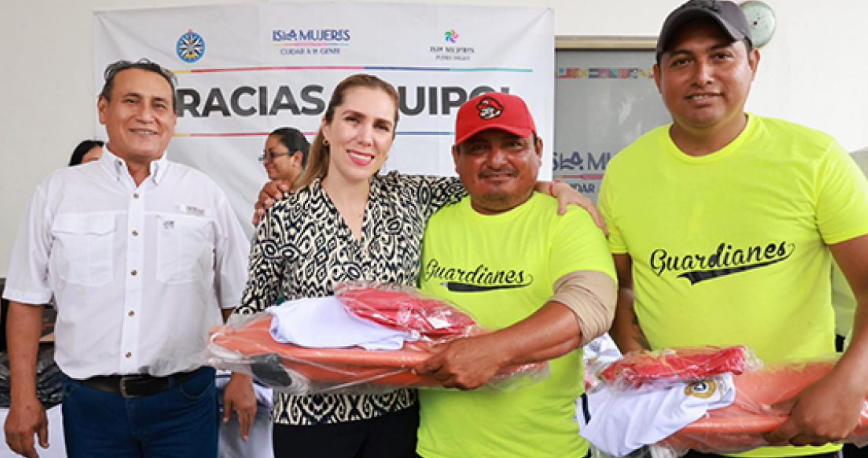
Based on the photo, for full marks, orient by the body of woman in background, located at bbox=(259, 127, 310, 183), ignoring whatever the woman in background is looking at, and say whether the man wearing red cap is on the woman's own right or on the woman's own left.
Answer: on the woman's own left

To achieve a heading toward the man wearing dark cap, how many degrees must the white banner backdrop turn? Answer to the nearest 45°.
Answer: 0° — it already faces them

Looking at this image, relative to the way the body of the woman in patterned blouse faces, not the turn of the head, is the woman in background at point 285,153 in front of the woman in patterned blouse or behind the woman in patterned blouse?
behind

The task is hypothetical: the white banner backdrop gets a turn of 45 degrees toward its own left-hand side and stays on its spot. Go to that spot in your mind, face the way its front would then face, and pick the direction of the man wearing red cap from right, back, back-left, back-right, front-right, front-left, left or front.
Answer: front-right

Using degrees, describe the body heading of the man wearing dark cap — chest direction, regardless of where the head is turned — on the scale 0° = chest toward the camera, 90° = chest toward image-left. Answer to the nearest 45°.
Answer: approximately 0°

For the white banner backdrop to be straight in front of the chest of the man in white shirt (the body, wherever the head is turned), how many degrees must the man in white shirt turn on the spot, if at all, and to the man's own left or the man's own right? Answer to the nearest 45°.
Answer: approximately 135° to the man's own left
